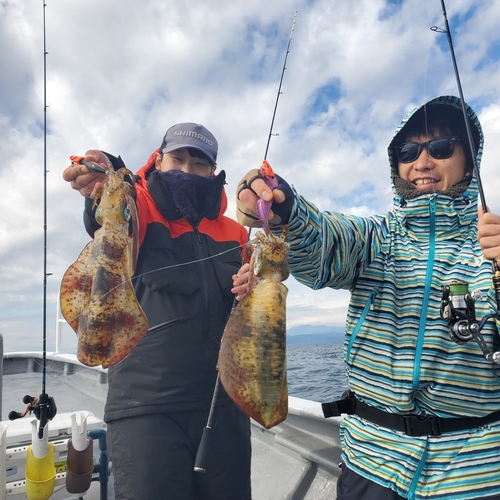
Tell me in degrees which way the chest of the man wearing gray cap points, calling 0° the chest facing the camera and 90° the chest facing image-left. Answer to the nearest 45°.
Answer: approximately 0°

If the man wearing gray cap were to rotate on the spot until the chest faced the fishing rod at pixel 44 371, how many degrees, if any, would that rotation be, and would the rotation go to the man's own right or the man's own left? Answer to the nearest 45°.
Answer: approximately 135° to the man's own right
